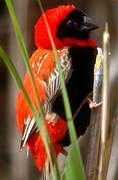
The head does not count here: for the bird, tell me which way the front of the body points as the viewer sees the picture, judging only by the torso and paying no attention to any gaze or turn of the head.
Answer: to the viewer's right
